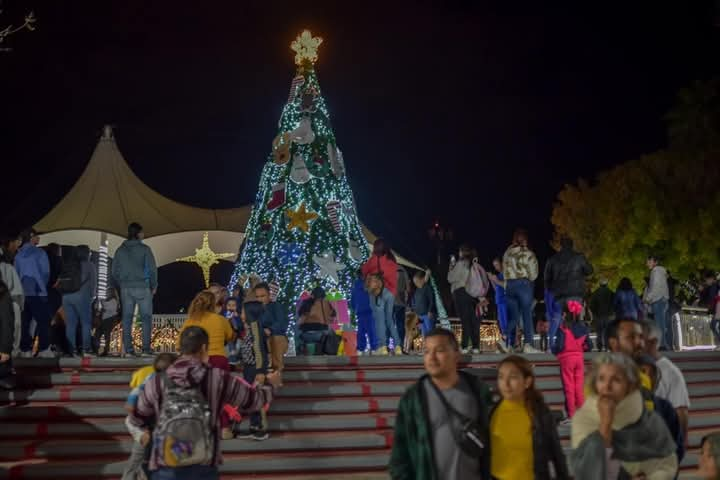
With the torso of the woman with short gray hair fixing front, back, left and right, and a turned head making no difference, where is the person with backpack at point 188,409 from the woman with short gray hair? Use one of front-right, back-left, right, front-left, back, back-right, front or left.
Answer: front-right

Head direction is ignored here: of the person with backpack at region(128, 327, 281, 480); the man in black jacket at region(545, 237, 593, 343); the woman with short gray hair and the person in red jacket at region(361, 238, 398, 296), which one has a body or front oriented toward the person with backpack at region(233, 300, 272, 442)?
the person with backpack at region(128, 327, 281, 480)

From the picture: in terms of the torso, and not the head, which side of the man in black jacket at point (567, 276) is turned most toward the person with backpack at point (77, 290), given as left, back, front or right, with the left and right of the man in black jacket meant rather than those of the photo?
left

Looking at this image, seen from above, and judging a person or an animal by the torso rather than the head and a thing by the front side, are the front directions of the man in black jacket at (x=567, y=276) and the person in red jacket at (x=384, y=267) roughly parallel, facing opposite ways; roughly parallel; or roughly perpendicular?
roughly parallel

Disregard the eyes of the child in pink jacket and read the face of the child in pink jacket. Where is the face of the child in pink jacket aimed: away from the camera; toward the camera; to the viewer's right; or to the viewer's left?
away from the camera

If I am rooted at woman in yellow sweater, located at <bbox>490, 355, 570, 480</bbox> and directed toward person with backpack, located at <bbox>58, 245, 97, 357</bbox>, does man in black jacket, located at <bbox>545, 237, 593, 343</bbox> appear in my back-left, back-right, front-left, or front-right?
front-right

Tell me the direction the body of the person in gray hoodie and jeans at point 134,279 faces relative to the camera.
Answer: away from the camera

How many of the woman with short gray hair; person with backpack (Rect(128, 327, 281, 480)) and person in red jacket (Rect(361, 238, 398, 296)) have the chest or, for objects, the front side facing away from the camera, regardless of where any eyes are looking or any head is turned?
2

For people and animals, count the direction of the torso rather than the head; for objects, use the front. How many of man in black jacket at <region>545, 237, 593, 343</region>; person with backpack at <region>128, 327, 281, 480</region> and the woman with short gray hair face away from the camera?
2

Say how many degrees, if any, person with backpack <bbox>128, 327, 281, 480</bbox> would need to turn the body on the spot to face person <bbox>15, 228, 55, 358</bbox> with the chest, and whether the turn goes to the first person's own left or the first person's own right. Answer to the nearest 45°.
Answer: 0° — they already face them

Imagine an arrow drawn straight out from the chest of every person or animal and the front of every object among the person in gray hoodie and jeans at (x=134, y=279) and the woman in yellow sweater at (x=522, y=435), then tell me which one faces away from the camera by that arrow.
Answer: the person in gray hoodie and jeans

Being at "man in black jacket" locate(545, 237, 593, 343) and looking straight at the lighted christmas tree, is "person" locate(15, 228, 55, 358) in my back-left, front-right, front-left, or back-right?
front-left

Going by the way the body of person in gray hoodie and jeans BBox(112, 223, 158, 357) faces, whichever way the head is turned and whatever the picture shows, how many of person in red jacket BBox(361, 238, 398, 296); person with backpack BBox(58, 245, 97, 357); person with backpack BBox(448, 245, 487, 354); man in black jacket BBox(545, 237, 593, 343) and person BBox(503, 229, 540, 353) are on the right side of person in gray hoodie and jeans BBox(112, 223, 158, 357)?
4

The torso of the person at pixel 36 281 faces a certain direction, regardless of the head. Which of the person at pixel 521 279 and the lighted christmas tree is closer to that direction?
the lighted christmas tree

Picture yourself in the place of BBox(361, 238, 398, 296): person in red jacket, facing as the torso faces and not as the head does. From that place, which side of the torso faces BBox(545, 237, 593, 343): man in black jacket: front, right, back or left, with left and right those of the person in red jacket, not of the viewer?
right
